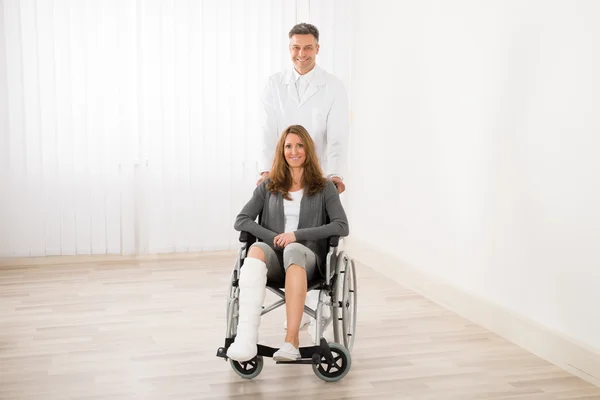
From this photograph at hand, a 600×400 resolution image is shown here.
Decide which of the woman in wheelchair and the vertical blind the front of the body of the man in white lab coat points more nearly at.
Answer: the woman in wheelchair

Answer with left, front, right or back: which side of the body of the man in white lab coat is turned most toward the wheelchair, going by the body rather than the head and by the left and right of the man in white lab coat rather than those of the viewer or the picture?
front

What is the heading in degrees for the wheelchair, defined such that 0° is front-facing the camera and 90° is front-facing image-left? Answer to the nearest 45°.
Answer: approximately 0°

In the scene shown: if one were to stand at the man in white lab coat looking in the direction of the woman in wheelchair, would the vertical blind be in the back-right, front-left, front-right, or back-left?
back-right

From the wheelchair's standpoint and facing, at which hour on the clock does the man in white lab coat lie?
The man in white lab coat is roughly at 6 o'clock from the wheelchair.

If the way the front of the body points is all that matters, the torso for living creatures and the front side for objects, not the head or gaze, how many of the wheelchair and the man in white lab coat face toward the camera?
2

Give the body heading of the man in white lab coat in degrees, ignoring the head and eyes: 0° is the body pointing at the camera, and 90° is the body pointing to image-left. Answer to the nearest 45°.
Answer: approximately 0°

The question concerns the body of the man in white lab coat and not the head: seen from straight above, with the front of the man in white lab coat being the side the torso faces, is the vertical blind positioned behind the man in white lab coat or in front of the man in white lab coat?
behind

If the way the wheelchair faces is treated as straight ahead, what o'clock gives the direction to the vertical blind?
The vertical blind is roughly at 5 o'clock from the wheelchair.

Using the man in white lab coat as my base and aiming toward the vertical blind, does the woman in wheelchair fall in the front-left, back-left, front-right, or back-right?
back-left

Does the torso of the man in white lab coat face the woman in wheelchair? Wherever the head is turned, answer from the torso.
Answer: yes
